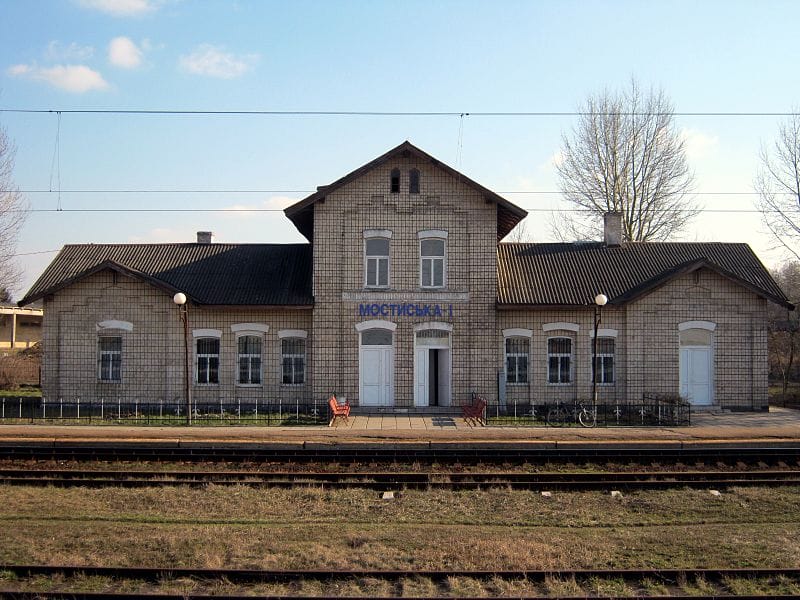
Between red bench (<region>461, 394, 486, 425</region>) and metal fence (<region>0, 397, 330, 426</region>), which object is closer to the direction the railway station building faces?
the red bench

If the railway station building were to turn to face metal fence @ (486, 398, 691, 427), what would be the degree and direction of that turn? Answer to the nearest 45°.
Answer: approximately 45° to its left

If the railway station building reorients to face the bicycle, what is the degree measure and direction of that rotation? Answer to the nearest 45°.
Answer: approximately 45° to its left

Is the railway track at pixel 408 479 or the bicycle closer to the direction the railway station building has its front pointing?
the railway track

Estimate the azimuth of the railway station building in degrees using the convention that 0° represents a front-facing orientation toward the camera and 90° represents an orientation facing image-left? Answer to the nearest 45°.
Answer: approximately 0°

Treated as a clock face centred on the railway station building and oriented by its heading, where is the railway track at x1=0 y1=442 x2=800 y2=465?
The railway track is roughly at 12 o'clock from the railway station building.

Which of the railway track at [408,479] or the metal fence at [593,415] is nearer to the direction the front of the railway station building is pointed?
the railway track

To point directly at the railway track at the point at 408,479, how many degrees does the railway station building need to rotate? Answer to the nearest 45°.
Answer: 0° — it already faces it
